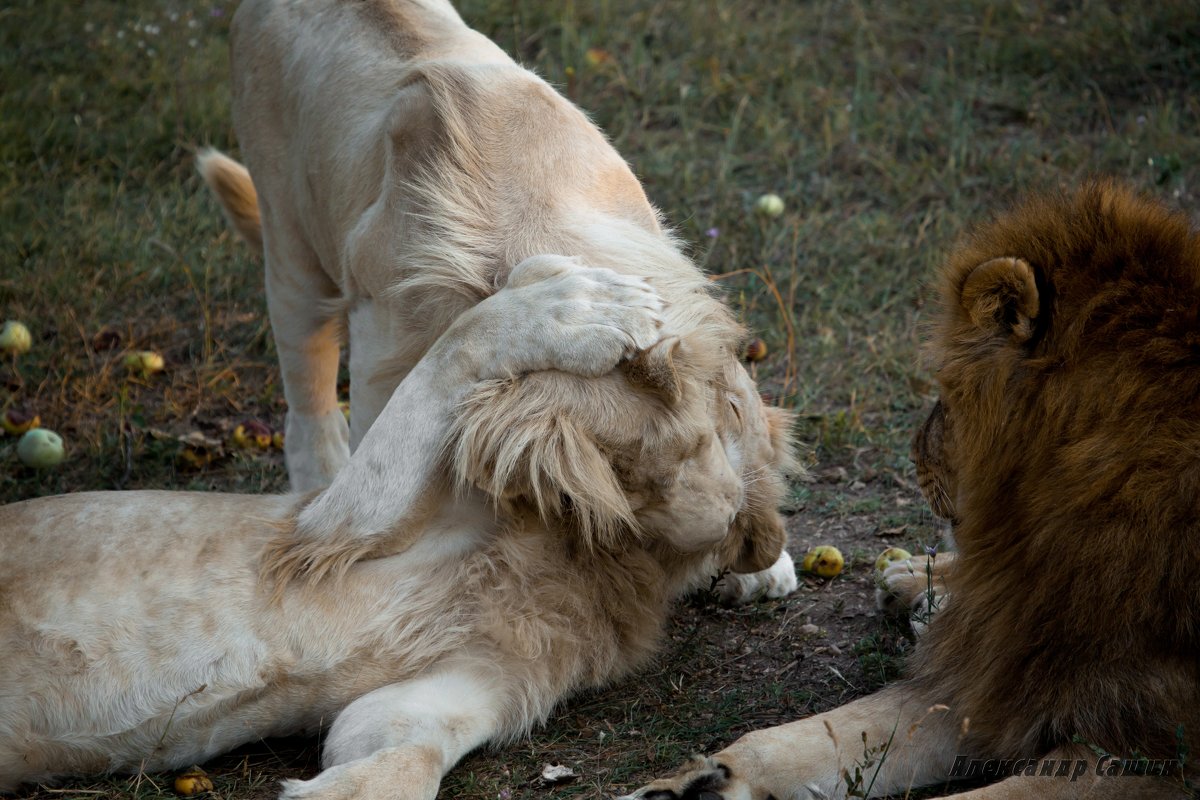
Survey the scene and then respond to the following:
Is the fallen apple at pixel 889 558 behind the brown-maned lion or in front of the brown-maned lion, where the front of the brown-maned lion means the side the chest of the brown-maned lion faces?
in front

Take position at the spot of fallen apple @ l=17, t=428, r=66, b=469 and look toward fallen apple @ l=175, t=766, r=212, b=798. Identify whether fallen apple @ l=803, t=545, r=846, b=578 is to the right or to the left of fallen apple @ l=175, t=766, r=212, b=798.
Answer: left

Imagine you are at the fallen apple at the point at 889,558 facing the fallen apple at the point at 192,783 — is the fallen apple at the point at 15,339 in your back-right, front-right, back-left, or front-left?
front-right

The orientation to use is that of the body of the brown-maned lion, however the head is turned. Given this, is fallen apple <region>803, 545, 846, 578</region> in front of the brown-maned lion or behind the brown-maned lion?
in front

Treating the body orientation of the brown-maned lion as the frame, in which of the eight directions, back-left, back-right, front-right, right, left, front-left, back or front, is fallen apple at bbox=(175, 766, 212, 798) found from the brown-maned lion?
front-left

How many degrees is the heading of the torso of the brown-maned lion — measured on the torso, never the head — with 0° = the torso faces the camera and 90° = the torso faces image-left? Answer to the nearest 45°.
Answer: approximately 135°

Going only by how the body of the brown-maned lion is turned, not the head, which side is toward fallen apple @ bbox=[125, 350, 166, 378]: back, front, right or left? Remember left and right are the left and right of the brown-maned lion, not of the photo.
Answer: front

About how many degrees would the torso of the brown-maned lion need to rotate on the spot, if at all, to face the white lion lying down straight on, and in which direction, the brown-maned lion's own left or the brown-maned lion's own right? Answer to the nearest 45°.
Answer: approximately 45° to the brown-maned lion's own left
